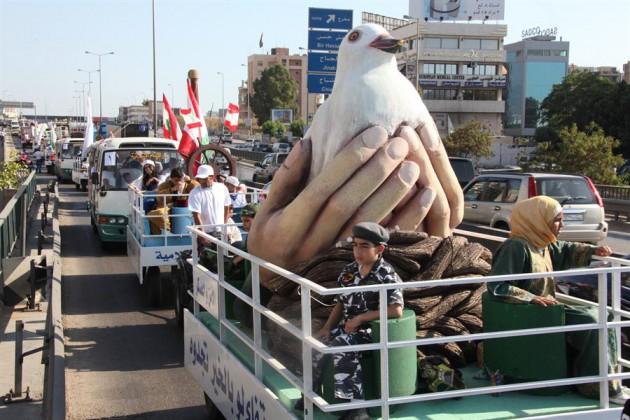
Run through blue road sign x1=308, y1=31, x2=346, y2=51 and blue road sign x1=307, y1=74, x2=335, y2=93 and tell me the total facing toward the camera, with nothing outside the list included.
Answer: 2

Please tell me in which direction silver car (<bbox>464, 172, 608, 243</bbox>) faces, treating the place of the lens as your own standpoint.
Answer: facing away from the viewer and to the left of the viewer

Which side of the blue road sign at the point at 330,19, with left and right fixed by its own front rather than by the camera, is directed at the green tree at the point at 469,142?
left

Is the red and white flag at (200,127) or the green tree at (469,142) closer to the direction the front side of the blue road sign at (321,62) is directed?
the red and white flag

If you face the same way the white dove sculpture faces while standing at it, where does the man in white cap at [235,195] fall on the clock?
The man in white cap is roughly at 7 o'clock from the white dove sculpture.

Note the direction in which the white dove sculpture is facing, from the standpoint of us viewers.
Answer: facing the viewer and to the right of the viewer

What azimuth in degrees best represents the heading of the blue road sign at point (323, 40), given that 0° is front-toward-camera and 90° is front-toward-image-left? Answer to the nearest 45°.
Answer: approximately 0°

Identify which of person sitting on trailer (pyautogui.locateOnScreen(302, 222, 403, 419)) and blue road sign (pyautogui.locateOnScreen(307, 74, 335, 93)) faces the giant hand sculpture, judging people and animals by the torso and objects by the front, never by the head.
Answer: the blue road sign
